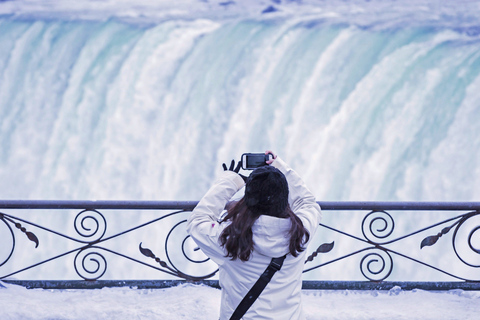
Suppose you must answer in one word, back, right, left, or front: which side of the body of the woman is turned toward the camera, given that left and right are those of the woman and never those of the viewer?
back

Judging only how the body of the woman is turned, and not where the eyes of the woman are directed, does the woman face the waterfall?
yes

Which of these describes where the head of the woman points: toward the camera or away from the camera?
away from the camera

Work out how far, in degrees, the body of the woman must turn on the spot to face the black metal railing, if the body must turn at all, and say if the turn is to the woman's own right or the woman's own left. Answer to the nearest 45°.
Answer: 0° — they already face it
